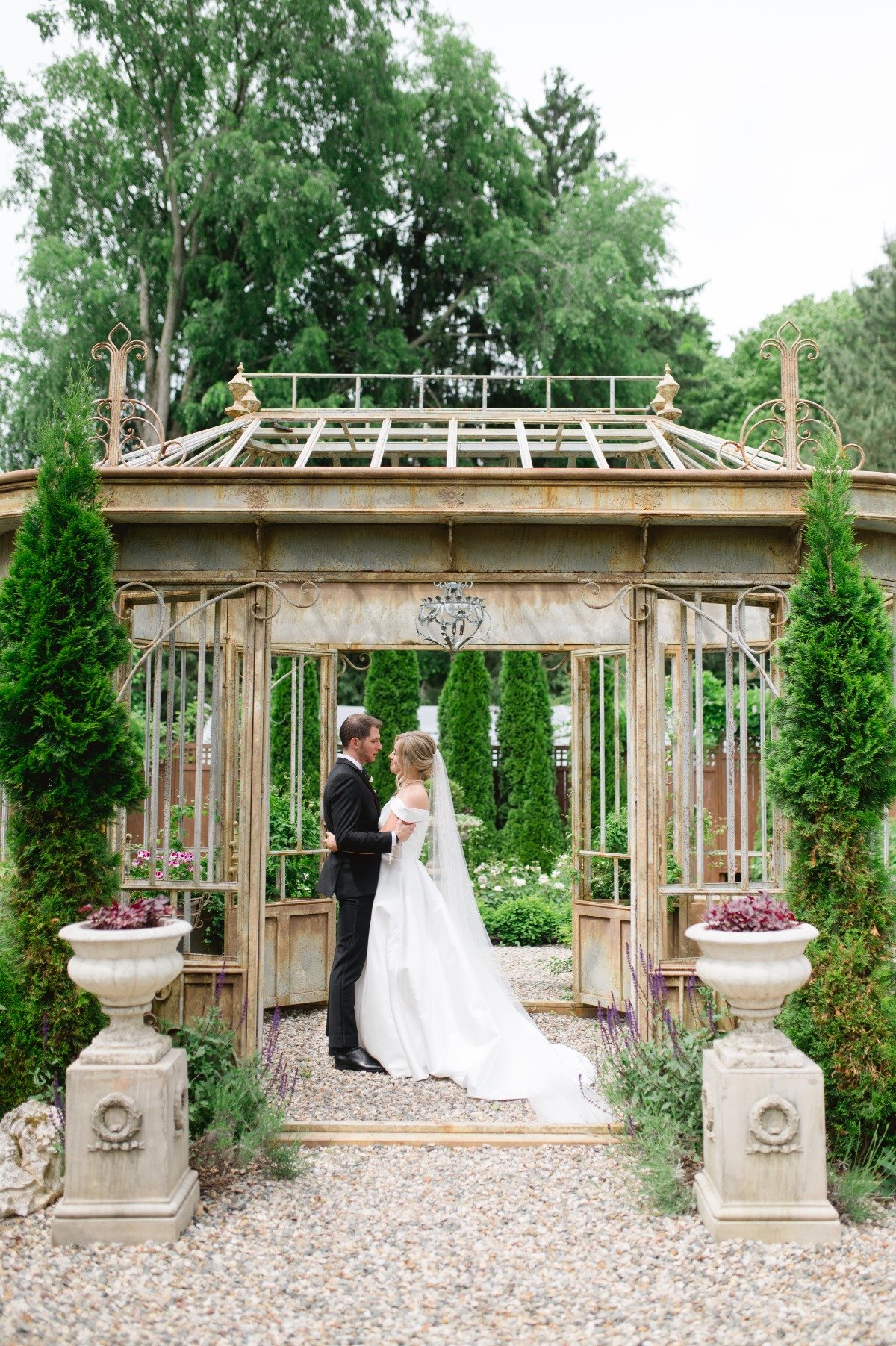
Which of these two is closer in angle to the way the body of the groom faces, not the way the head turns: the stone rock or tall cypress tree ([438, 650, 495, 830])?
the tall cypress tree

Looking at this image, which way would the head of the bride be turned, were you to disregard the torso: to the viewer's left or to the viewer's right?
to the viewer's left

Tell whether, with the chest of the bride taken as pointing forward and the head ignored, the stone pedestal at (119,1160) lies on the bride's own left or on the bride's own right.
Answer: on the bride's own left

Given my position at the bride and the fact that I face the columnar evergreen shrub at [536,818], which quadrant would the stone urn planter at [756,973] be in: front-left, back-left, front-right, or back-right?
back-right

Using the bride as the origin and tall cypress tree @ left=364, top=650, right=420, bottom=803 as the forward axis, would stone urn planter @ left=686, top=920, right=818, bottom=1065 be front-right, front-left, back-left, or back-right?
back-right

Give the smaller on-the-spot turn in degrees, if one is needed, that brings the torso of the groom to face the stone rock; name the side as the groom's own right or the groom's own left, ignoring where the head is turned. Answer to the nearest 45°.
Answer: approximately 135° to the groom's own right

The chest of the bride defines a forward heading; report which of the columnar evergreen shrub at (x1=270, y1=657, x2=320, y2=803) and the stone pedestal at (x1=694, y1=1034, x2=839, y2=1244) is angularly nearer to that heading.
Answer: the columnar evergreen shrub

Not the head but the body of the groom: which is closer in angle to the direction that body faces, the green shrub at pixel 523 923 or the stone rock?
the green shrub

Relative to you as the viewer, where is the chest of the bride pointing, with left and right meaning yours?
facing to the left of the viewer

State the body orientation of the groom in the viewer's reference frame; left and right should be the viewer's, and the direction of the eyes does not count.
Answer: facing to the right of the viewer

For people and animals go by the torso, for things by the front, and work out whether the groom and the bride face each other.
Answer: yes

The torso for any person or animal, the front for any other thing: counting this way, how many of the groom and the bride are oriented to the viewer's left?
1

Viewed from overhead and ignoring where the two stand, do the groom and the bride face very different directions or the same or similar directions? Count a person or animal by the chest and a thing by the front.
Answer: very different directions
